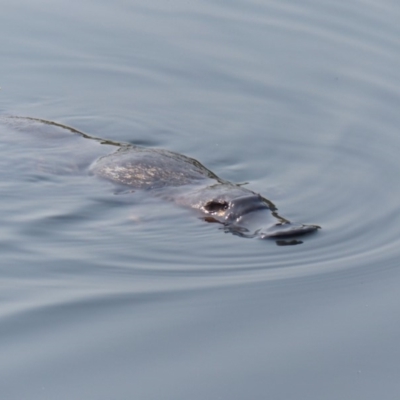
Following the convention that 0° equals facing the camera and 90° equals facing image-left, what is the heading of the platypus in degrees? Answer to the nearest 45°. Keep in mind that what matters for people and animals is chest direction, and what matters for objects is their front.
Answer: approximately 315°
